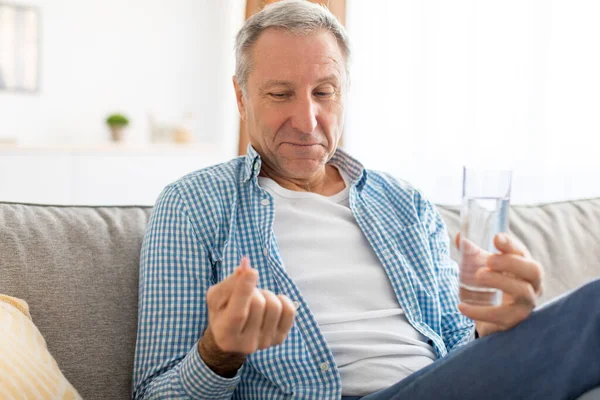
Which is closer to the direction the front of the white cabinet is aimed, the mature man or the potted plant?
the mature man

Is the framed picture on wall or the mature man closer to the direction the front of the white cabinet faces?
the mature man

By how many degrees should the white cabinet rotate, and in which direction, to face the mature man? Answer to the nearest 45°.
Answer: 0° — it already faces them

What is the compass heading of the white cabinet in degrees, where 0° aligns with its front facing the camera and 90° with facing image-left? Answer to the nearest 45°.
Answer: approximately 0°
